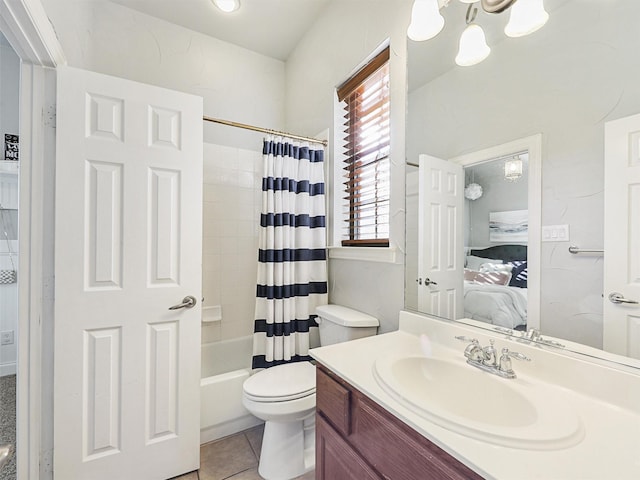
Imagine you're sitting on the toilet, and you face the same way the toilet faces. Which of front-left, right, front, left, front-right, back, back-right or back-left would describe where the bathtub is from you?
right

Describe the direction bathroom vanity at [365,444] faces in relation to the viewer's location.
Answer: facing the viewer and to the left of the viewer

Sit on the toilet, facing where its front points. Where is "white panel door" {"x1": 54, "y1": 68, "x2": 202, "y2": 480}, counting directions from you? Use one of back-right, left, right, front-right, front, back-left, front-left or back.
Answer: front-right

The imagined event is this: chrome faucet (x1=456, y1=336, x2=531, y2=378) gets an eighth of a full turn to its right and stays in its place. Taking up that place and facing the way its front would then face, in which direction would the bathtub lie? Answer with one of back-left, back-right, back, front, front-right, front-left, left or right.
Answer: front

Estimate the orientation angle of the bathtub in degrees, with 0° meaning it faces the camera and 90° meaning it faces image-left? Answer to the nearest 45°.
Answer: approximately 315°

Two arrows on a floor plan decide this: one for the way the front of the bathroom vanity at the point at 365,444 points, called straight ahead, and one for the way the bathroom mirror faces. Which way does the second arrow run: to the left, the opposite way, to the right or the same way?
the same way

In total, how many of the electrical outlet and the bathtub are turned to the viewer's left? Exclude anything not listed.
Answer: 0

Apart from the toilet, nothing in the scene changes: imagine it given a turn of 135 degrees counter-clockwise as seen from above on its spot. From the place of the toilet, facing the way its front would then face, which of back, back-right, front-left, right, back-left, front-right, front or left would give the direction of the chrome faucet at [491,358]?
front-right

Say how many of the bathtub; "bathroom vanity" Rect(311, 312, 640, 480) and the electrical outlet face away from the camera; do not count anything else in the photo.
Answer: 0

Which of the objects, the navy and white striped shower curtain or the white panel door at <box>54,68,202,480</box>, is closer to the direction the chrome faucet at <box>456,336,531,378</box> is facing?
the white panel door

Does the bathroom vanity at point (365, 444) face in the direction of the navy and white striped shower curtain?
no

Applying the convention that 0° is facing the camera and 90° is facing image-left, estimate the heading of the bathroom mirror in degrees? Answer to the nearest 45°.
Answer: approximately 45°
